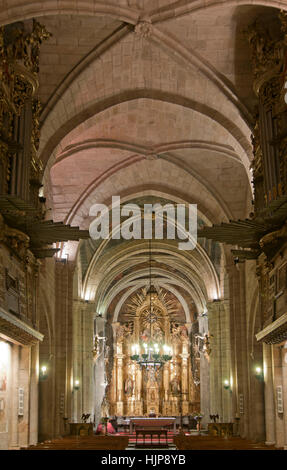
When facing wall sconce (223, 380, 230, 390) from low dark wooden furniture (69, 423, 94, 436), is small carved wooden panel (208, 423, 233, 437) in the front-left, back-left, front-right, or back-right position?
front-right

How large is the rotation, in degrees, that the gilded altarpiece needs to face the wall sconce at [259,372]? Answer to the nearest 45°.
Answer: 0° — it already faces it

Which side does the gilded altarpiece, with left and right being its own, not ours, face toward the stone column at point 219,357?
front

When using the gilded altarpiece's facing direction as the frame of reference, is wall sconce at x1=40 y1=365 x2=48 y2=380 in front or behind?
in front

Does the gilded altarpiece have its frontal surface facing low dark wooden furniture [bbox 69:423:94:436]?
yes

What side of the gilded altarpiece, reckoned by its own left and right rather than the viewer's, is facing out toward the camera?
front

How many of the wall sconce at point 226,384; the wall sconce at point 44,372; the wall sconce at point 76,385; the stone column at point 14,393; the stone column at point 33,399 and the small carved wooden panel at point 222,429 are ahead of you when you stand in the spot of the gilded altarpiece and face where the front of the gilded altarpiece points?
6

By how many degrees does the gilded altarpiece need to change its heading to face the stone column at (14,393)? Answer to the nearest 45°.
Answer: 0° — it already faces it

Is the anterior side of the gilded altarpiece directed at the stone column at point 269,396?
yes

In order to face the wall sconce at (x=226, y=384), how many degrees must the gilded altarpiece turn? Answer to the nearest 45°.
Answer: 0° — it already faces it
